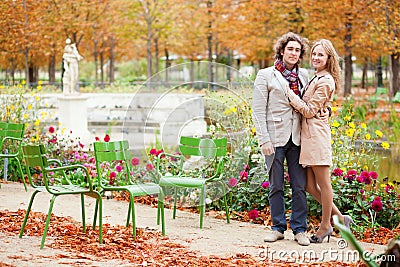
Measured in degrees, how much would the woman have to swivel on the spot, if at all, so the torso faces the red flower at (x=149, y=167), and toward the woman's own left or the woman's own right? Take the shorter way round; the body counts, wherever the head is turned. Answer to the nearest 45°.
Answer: approximately 45° to the woman's own right

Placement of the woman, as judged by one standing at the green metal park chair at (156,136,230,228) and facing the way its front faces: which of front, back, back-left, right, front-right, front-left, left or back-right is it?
left

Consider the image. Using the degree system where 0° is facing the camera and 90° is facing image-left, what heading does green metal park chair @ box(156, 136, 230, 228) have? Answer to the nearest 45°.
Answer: approximately 45°

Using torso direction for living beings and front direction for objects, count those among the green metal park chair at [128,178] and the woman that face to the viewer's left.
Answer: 1

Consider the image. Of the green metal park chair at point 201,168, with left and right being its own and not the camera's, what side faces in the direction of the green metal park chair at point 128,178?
front

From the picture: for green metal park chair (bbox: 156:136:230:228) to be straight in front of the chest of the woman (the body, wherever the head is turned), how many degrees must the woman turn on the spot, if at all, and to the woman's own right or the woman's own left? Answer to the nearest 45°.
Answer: approximately 45° to the woman's own right

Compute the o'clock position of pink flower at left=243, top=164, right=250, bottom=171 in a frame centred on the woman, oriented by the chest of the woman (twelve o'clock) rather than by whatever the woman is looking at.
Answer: The pink flower is roughly at 2 o'clock from the woman.

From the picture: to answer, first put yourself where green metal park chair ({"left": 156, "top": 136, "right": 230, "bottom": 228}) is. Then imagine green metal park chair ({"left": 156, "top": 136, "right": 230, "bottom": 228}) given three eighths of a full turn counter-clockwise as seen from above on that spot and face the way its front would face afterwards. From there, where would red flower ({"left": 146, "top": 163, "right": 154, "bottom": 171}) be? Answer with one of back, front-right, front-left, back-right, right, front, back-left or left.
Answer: back-left
